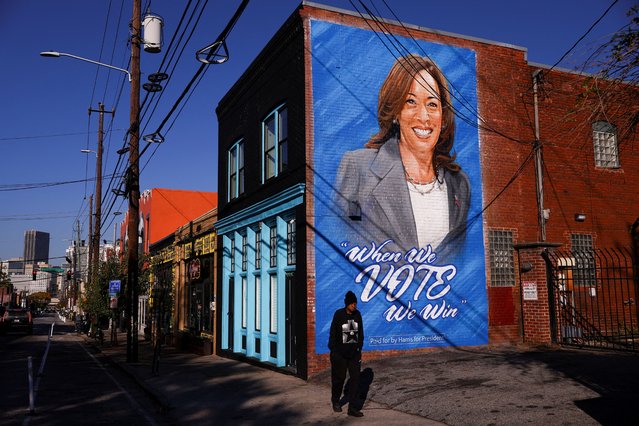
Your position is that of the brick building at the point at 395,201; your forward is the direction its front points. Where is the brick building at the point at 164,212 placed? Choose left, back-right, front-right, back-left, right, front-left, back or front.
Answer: right

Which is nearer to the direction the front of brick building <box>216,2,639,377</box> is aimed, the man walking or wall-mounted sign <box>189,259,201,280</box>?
the man walking

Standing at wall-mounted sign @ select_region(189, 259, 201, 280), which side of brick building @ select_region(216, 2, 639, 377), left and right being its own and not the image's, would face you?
right

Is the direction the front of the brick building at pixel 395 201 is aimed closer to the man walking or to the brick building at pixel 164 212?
the man walking

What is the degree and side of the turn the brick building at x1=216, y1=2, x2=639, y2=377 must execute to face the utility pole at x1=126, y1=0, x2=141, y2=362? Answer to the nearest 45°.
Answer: approximately 45° to its right

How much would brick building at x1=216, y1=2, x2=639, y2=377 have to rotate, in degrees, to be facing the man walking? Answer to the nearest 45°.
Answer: approximately 45° to its left

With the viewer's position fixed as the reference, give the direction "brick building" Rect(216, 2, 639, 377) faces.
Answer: facing the viewer and to the left of the viewer

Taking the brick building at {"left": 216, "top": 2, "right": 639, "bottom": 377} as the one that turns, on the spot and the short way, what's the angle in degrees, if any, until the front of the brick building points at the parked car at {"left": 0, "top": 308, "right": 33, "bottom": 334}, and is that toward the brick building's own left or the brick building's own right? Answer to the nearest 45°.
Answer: approximately 90° to the brick building's own right
